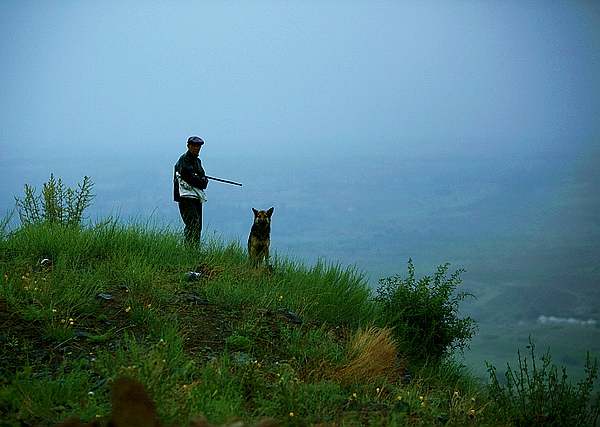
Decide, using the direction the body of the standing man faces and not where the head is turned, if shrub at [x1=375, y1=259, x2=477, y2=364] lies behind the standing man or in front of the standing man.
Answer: in front

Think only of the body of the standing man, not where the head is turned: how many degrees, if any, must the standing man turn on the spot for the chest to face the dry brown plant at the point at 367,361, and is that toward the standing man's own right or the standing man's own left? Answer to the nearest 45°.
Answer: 0° — they already face it

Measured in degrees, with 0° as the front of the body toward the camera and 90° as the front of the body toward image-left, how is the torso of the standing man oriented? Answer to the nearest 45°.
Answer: approximately 315°

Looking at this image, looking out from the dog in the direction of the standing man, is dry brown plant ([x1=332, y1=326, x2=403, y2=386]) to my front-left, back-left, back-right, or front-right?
back-left

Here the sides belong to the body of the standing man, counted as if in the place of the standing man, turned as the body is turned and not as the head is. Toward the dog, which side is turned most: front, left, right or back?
front
